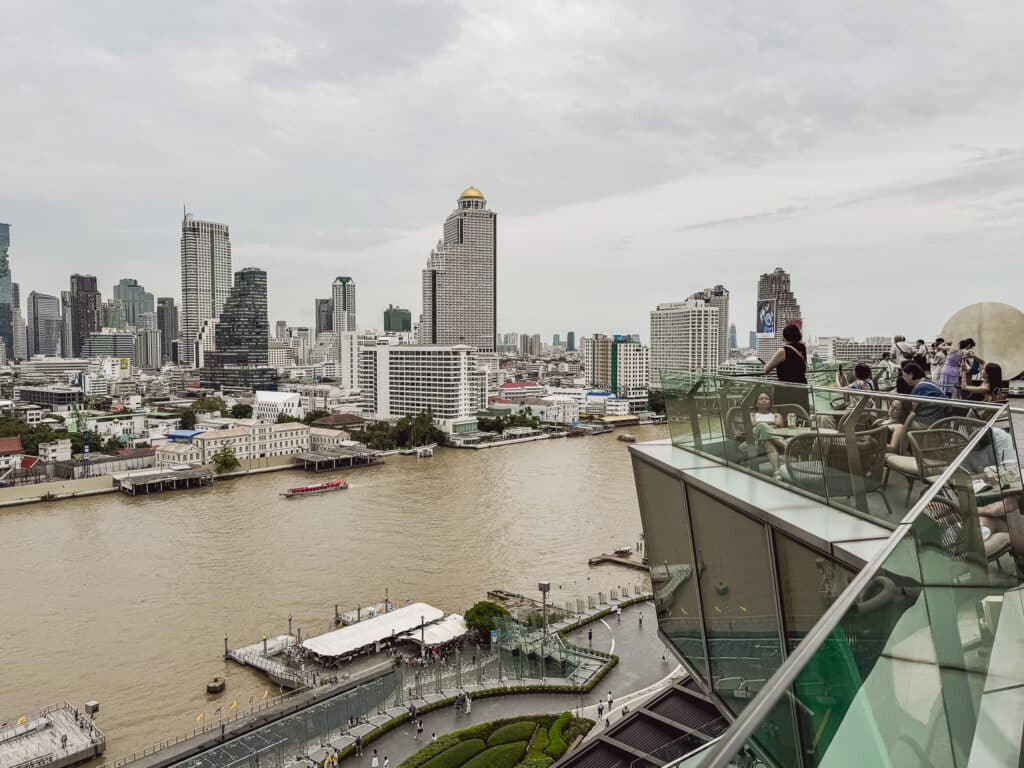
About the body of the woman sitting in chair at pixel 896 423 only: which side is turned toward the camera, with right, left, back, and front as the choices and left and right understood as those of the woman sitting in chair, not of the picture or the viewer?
left

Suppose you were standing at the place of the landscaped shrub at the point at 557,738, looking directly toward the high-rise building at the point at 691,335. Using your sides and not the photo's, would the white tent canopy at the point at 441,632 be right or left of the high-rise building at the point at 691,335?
left

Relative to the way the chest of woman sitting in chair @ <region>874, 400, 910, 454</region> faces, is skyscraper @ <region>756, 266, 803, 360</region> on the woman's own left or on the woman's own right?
on the woman's own right

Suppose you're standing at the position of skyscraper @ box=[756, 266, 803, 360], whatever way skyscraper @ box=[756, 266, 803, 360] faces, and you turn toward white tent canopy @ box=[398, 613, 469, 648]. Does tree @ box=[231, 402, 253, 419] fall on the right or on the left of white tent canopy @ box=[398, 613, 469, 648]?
right

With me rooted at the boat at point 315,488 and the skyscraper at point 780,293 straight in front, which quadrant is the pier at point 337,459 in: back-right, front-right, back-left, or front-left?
front-left

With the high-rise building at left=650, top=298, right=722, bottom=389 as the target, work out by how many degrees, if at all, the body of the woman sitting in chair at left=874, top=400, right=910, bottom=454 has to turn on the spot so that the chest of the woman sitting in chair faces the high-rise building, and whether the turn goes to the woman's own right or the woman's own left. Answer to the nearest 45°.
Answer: approximately 90° to the woman's own right

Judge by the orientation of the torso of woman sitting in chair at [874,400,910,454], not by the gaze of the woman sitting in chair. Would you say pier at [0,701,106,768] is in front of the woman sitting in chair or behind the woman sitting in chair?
in front

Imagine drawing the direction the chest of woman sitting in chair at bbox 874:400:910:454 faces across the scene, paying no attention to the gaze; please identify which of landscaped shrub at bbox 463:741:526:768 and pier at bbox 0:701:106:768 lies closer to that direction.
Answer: the pier

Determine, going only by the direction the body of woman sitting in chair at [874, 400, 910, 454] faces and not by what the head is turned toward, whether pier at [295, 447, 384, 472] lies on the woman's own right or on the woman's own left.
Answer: on the woman's own right

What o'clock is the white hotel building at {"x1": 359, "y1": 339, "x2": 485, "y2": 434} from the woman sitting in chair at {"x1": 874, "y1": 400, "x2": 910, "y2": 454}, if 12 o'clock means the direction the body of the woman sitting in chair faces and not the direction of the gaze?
The white hotel building is roughly at 2 o'clock from the woman sitting in chair.

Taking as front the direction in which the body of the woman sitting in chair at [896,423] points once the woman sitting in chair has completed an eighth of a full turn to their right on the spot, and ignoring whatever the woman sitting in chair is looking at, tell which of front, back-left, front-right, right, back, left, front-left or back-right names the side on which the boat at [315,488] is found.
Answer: front

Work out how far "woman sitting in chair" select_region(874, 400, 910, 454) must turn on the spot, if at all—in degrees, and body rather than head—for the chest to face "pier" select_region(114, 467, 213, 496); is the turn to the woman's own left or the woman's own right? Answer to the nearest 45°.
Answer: approximately 45° to the woman's own right

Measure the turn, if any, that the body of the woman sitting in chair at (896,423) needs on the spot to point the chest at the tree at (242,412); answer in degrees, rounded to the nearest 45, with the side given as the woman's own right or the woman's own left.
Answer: approximately 45° to the woman's own right
